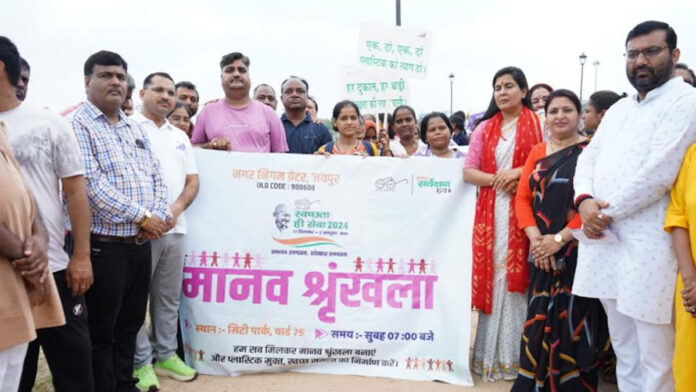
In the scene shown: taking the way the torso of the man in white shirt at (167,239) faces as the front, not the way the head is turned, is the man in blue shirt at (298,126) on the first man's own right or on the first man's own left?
on the first man's own left

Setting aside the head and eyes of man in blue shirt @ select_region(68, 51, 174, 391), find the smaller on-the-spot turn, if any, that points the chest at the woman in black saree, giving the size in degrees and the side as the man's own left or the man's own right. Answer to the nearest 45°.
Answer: approximately 45° to the man's own left

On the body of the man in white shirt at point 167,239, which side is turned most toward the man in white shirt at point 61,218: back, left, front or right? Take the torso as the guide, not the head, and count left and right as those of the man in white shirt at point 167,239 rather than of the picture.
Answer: right

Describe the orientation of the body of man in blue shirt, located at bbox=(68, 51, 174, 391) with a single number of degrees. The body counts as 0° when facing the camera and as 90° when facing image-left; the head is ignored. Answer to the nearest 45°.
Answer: approximately 315°

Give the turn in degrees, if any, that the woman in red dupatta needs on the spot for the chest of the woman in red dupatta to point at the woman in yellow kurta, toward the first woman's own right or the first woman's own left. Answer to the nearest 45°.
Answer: approximately 45° to the first woman's own left

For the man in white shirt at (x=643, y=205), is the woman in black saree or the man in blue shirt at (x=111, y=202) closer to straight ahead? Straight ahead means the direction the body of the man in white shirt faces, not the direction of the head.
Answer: the man in blue shirt

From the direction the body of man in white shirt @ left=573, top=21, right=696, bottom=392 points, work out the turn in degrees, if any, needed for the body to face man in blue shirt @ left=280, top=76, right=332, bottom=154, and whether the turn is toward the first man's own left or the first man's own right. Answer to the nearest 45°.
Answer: approximately 45° to the first man's own right

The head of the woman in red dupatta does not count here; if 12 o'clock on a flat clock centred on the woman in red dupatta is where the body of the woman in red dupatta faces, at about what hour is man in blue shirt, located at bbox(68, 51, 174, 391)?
The man in blue shirt is roughly at 2 o'clock from the woman in red dupatta.

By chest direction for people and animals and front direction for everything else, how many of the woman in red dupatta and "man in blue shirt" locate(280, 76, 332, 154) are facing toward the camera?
2

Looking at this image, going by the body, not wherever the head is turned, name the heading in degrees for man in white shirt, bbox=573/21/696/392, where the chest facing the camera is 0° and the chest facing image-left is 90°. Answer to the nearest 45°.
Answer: approximately 45°
